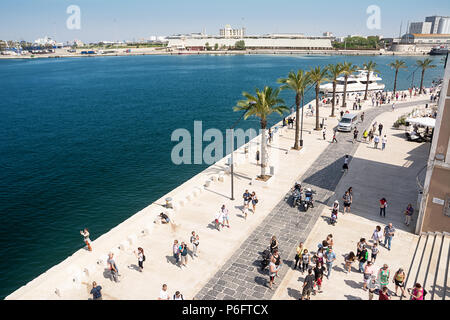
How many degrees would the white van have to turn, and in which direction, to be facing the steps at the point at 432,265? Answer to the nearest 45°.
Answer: approximately 45° to its left

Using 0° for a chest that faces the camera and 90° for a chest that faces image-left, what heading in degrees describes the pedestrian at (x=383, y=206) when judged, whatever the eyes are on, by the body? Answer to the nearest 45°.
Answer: approximately 0°

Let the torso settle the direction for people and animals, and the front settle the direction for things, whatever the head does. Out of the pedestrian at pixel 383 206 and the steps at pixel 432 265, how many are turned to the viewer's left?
1

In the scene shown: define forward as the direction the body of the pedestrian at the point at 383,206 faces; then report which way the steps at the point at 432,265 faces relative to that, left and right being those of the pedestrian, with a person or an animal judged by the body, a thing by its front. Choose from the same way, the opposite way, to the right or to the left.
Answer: to the right

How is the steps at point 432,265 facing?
to the viewer's left

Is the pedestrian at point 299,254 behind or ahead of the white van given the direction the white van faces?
ahead

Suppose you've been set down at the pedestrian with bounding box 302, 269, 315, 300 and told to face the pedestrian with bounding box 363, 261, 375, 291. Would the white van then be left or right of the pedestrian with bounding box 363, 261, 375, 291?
left

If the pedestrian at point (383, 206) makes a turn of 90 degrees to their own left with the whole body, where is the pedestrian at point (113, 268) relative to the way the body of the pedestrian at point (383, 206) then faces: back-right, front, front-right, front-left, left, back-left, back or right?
back-right

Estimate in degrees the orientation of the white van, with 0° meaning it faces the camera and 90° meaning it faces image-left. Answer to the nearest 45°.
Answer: approximately 45°

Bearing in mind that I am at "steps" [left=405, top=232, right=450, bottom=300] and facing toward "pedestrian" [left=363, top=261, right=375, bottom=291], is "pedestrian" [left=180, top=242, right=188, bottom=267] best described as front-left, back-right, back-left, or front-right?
front-right
